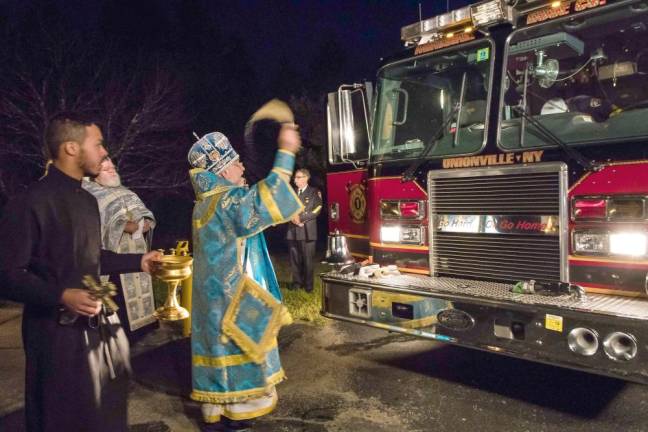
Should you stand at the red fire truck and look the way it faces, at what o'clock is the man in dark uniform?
The man in dark uniform is roughly at 3 o'clock from the red fire truck.

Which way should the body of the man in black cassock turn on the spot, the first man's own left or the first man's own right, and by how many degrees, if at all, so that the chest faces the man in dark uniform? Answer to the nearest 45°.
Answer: approximately 45° to the first man's own left

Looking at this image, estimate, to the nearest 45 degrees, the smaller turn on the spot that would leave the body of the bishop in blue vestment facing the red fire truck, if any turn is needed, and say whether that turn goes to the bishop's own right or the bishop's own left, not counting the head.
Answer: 0° — they already face it

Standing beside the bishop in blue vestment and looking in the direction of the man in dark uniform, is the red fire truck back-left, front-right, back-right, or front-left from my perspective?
front-right

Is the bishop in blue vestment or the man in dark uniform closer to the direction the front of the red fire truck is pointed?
the bishop in blue vestment

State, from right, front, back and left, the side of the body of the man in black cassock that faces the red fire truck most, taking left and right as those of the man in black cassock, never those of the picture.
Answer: front

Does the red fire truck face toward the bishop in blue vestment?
yes

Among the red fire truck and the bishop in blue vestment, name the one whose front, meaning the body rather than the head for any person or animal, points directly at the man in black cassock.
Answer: the red fire truck

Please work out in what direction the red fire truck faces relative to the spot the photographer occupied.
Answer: facing the viewer and to the left of the viewer

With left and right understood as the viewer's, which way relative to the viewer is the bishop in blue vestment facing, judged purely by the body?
facing to the right of the viewer

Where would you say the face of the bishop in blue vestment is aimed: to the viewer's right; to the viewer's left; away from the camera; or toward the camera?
to the viewer's right

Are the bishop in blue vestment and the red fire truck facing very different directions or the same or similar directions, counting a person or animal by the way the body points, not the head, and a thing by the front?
very different directions

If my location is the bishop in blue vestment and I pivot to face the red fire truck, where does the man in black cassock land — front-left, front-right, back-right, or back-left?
back-right

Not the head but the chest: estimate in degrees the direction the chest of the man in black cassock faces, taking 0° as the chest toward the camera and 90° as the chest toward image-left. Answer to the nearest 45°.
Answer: approximately 270°
